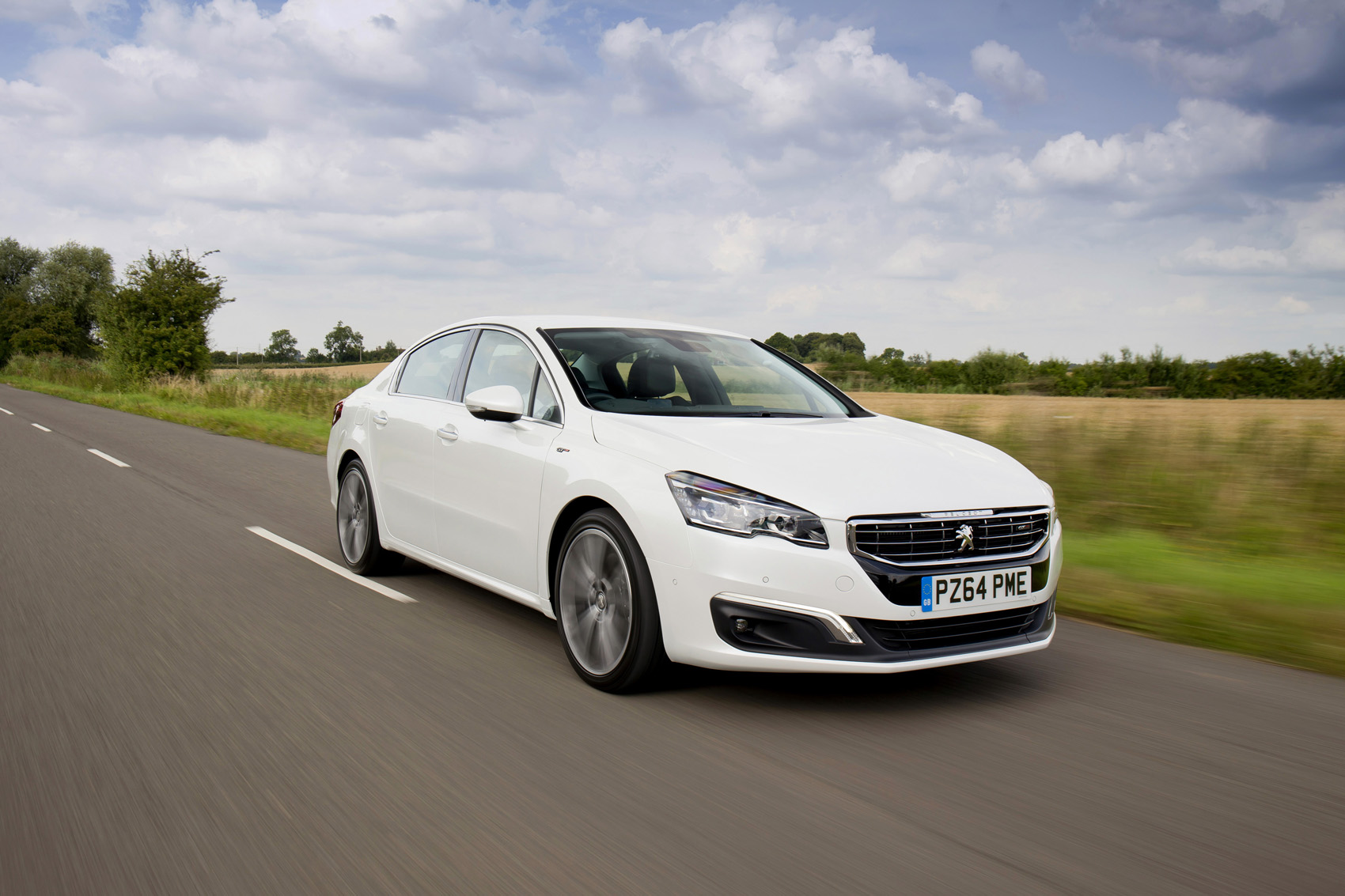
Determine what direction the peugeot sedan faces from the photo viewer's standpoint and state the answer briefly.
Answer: facing the viewer and to the right of the viewer

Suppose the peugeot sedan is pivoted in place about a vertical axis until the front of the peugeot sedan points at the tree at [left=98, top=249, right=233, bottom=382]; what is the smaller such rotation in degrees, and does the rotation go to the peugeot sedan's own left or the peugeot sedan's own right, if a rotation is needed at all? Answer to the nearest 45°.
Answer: approximately 180°
